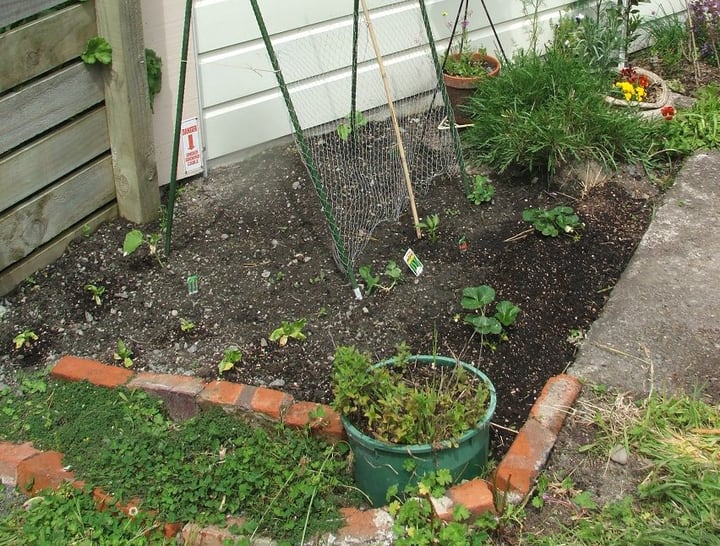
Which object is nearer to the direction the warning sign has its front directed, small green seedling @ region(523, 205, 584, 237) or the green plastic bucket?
the green plastic bucket

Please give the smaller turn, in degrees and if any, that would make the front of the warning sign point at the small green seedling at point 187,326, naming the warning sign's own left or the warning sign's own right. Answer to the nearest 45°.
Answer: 0° — it already faces it

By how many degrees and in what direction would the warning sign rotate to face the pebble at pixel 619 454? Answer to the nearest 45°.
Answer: approximately 45° to its left

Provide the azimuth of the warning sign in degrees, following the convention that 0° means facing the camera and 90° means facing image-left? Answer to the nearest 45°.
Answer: approximately 0°

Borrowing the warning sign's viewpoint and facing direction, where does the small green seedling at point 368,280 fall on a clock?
The small green seedling is roughly at 11 o'clock from the warning sign.

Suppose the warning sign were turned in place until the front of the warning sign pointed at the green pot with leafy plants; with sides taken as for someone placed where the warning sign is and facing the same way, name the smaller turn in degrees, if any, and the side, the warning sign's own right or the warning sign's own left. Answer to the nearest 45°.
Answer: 0° — it already faces it

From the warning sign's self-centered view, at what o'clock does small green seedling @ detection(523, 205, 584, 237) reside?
The small green seedling is roughly at 10 o'clock from the warning sign.

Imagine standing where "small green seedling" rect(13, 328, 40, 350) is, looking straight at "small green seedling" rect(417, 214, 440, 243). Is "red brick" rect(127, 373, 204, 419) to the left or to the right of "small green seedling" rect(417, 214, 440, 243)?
right

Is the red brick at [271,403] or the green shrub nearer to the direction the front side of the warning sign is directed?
the red brick

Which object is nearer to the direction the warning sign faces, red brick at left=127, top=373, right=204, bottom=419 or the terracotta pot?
the red brick
